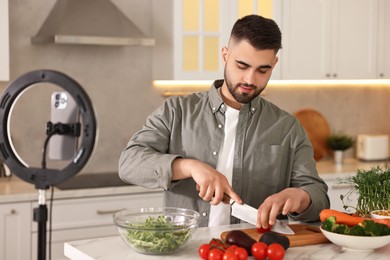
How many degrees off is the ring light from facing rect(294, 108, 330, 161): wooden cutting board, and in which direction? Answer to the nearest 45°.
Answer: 0° — it already faces it

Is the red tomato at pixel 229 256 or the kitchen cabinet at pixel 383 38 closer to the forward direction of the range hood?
the red tomato

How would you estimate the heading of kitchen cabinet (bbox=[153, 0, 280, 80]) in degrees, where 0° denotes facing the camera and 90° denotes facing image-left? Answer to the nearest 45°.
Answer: approximately 0°

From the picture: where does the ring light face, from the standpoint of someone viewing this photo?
facing away from the viewer and to the right of the viewer
